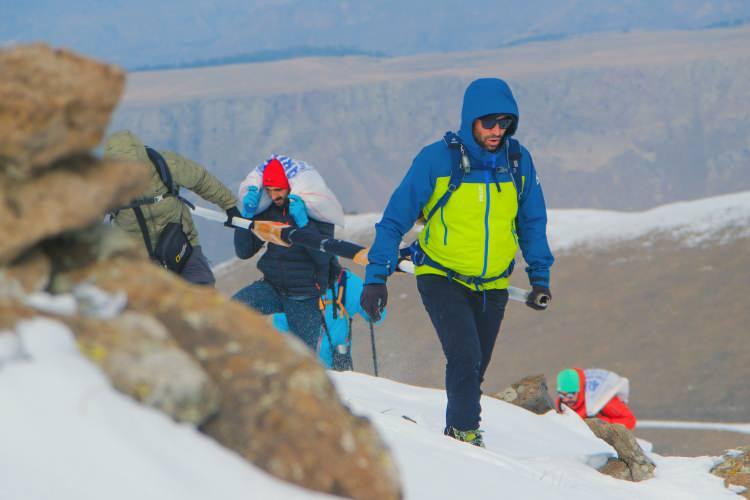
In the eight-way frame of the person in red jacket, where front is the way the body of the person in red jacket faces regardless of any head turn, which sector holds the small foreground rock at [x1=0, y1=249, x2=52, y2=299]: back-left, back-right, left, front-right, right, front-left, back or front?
front-left

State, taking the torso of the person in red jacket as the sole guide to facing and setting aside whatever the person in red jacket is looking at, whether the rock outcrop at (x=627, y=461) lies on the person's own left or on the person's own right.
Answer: on the person's own left

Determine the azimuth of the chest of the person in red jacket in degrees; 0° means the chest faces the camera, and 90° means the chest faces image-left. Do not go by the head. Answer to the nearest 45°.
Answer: approximately 45°

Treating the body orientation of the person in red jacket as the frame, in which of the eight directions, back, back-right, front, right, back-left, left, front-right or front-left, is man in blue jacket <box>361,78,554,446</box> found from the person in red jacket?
front-left

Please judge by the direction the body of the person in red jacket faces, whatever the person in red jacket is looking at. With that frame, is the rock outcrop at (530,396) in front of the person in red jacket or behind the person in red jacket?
in front

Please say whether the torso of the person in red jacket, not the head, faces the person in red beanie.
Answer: yes

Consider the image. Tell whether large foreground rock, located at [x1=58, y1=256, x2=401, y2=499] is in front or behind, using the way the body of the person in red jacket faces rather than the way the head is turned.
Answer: in front

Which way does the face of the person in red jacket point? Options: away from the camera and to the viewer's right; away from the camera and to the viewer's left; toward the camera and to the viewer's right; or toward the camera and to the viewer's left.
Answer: toward the camera and to the viewer's left
